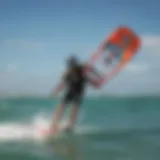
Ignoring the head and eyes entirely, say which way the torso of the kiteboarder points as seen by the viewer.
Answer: away from the camera
